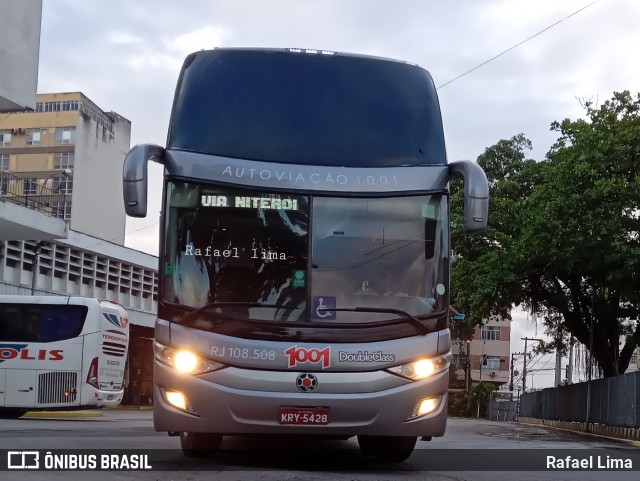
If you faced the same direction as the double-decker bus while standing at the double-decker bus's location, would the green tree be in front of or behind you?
behind

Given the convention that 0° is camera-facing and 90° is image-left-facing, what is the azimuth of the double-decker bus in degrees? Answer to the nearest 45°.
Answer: approximately 0°

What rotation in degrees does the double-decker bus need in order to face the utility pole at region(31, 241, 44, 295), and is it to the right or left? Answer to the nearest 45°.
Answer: approximately 180°
